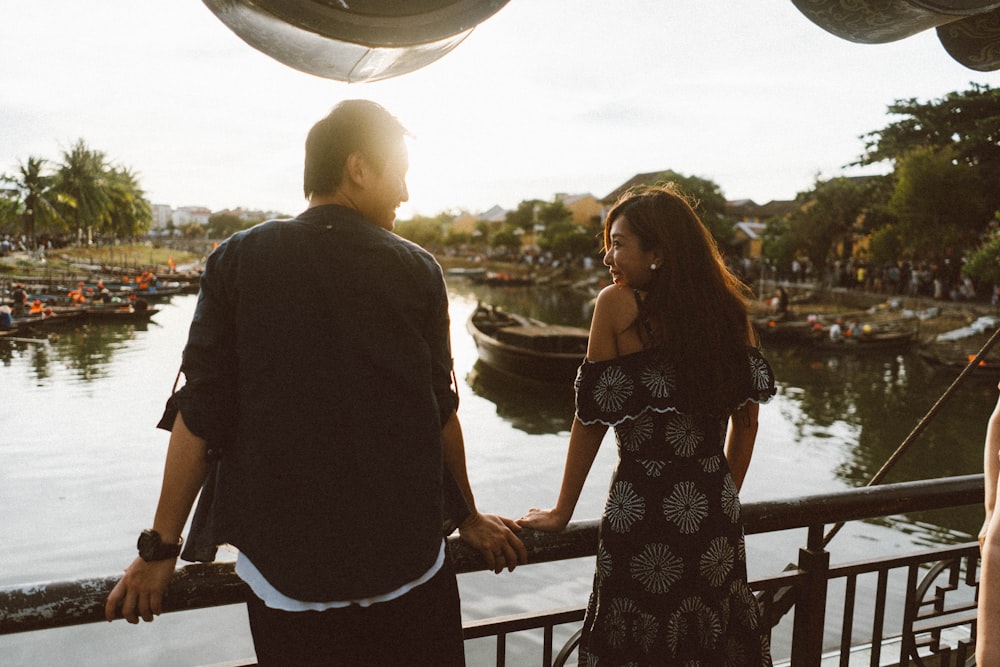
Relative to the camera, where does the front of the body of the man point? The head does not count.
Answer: away from the camera

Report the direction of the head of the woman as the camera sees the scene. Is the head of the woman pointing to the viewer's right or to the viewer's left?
to the viewer's left

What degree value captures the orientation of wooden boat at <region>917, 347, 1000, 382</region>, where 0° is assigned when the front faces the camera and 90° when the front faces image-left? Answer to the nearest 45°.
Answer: approximately 90°

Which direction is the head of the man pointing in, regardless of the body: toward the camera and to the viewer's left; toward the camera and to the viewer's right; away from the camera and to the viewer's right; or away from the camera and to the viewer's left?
away from the camera and to the viewer's right
